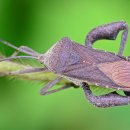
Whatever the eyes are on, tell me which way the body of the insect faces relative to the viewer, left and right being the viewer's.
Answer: facing to the left of the viewer
